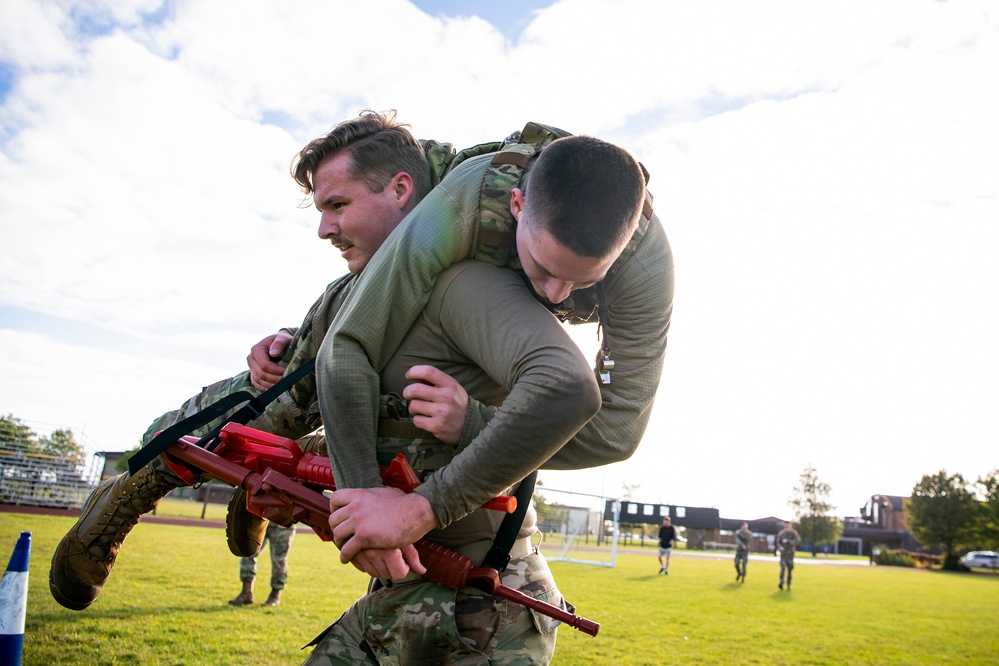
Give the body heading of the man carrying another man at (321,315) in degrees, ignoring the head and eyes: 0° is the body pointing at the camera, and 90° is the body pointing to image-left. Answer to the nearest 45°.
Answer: approximately 90°

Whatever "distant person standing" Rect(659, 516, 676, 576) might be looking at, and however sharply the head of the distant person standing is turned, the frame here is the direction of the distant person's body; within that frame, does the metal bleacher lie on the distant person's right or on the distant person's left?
on the distant person's right

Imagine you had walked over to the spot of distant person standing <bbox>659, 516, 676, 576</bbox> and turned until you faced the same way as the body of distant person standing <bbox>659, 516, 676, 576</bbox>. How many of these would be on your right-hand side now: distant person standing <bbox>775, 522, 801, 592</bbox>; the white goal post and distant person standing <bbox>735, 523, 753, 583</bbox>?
1

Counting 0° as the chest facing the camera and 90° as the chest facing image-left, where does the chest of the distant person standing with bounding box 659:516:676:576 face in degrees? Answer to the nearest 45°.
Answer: approximately 0°

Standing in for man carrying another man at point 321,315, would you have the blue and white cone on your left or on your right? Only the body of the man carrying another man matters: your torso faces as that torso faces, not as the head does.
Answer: on your right

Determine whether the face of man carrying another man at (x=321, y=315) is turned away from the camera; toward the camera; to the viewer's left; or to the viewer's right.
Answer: to the viewer's left

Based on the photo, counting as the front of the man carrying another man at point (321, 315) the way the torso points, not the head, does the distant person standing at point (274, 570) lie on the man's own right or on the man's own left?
on the man's own right

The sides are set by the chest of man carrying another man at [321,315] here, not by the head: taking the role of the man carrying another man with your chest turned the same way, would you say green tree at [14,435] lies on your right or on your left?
on your right

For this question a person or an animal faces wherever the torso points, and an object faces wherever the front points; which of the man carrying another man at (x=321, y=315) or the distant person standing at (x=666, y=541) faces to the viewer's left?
the man carrying another man

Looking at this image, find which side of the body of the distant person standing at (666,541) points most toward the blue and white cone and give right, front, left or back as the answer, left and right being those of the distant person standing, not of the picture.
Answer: front
